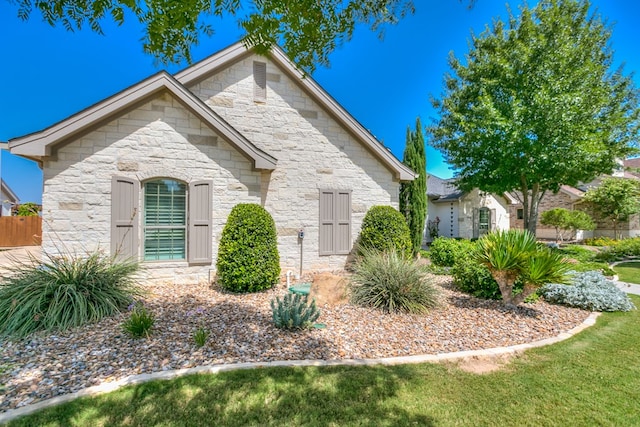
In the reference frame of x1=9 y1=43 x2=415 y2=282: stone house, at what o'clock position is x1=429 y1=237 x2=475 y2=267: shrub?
The shrub is roughly at 9 o'clock from the stone house.

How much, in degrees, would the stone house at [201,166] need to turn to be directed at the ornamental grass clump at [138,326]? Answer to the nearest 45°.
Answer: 0° — it already faces it

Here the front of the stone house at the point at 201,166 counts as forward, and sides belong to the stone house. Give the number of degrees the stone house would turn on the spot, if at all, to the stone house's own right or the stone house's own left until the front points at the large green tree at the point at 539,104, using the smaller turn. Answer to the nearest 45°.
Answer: approximately 90° to the stone house's own left

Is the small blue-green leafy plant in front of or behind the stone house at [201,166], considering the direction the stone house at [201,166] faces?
in front

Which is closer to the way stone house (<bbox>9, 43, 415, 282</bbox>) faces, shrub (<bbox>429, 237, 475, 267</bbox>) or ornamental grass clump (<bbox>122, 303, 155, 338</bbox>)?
the ornamental grass clump

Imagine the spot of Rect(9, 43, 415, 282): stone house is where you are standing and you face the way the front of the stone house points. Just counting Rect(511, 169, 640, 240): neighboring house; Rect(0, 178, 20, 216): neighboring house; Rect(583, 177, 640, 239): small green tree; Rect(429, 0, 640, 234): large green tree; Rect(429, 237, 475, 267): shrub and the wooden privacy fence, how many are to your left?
4

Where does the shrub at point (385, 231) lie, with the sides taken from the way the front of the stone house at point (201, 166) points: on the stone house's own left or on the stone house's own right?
on the stone house's own left

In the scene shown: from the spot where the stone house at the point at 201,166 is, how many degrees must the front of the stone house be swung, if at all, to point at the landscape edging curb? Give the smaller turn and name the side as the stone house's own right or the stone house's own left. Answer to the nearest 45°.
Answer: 0° — it already faces it

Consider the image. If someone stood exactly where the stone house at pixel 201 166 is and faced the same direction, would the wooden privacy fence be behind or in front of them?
behind

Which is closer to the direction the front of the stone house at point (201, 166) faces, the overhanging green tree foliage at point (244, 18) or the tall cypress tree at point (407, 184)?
the overhanging green tree foliage

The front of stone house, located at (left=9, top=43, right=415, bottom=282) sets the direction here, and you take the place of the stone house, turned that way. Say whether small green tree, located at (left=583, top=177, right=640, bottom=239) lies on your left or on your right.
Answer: on your left

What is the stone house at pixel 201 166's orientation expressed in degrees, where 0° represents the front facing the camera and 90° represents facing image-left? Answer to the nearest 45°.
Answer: approximately 0°

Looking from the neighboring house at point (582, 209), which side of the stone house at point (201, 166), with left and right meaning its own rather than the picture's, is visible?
left

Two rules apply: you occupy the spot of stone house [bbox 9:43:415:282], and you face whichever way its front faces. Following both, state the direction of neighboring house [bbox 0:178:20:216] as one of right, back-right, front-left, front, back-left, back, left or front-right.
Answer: back-right

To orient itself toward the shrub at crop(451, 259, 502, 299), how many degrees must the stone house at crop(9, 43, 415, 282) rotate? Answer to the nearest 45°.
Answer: approximately 45° to its left

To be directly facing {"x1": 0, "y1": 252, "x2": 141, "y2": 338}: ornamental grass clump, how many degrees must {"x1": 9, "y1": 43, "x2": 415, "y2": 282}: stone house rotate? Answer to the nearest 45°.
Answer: approximately 45° to its right
